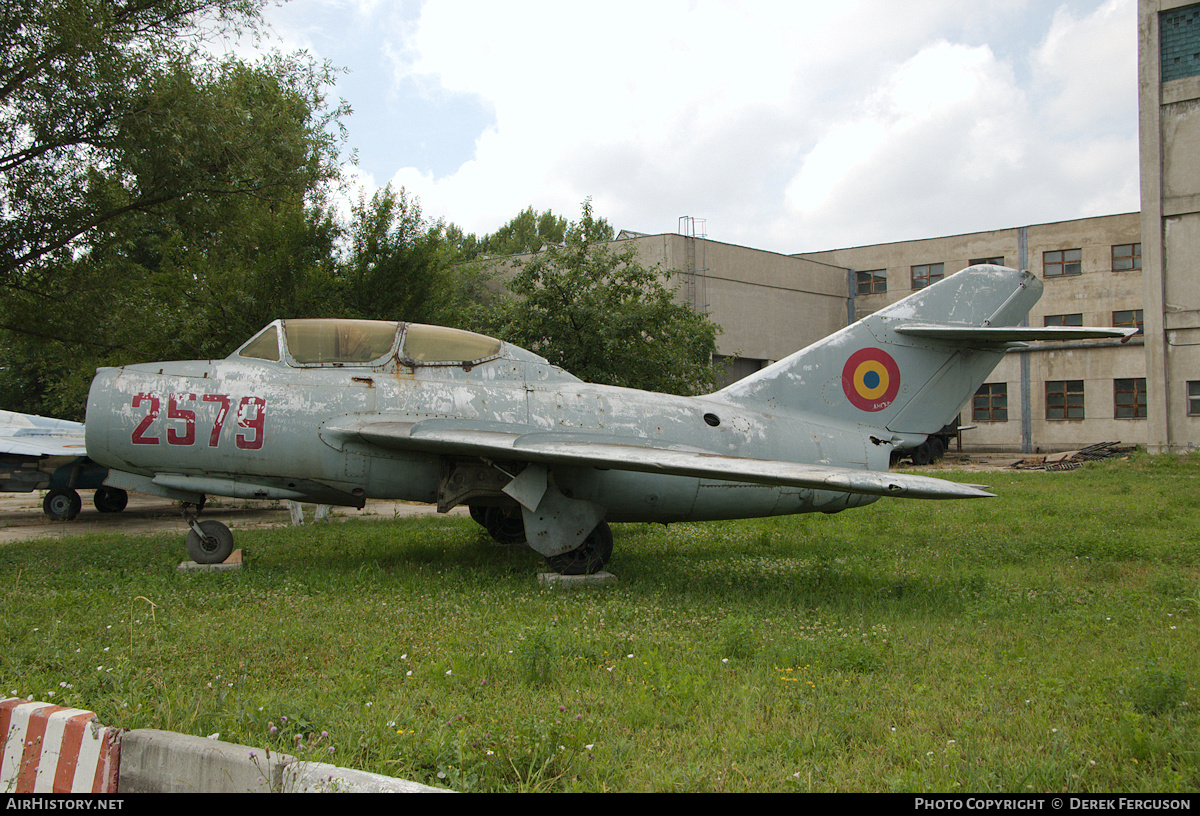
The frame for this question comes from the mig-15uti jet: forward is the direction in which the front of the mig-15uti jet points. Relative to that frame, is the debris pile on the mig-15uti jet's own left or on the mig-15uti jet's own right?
on the mig-15uti jet's own right

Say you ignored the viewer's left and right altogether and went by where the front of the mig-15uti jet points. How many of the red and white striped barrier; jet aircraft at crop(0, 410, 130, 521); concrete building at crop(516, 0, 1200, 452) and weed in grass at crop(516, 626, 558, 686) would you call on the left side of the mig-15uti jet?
2

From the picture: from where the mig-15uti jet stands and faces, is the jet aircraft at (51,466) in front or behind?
in front

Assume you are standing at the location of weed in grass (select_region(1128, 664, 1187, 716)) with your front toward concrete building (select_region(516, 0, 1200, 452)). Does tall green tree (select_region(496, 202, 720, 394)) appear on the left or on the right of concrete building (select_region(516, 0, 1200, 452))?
left

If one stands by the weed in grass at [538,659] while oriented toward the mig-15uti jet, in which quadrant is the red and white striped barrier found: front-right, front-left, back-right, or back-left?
back-left

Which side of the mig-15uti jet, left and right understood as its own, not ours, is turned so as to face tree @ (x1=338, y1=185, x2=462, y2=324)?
right

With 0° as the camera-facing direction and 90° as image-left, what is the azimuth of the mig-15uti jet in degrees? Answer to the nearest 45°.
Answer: approximately 90°

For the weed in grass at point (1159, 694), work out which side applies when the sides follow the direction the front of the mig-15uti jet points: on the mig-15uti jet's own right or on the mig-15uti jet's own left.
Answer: on the mig-15uti jet's own left

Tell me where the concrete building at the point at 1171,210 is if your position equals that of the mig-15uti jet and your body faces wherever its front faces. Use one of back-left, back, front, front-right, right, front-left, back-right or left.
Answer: back-right

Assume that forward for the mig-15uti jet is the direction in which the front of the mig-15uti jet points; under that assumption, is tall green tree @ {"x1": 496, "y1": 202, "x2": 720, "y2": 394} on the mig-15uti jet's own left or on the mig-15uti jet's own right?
on the mig-15uti jet's own right

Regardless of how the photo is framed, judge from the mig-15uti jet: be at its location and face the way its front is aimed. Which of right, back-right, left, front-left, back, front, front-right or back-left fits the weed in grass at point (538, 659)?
left

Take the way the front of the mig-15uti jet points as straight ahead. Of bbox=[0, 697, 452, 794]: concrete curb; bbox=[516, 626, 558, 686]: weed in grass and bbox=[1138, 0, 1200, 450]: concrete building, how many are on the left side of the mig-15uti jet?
2

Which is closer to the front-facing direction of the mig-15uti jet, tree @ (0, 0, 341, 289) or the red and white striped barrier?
the tree
